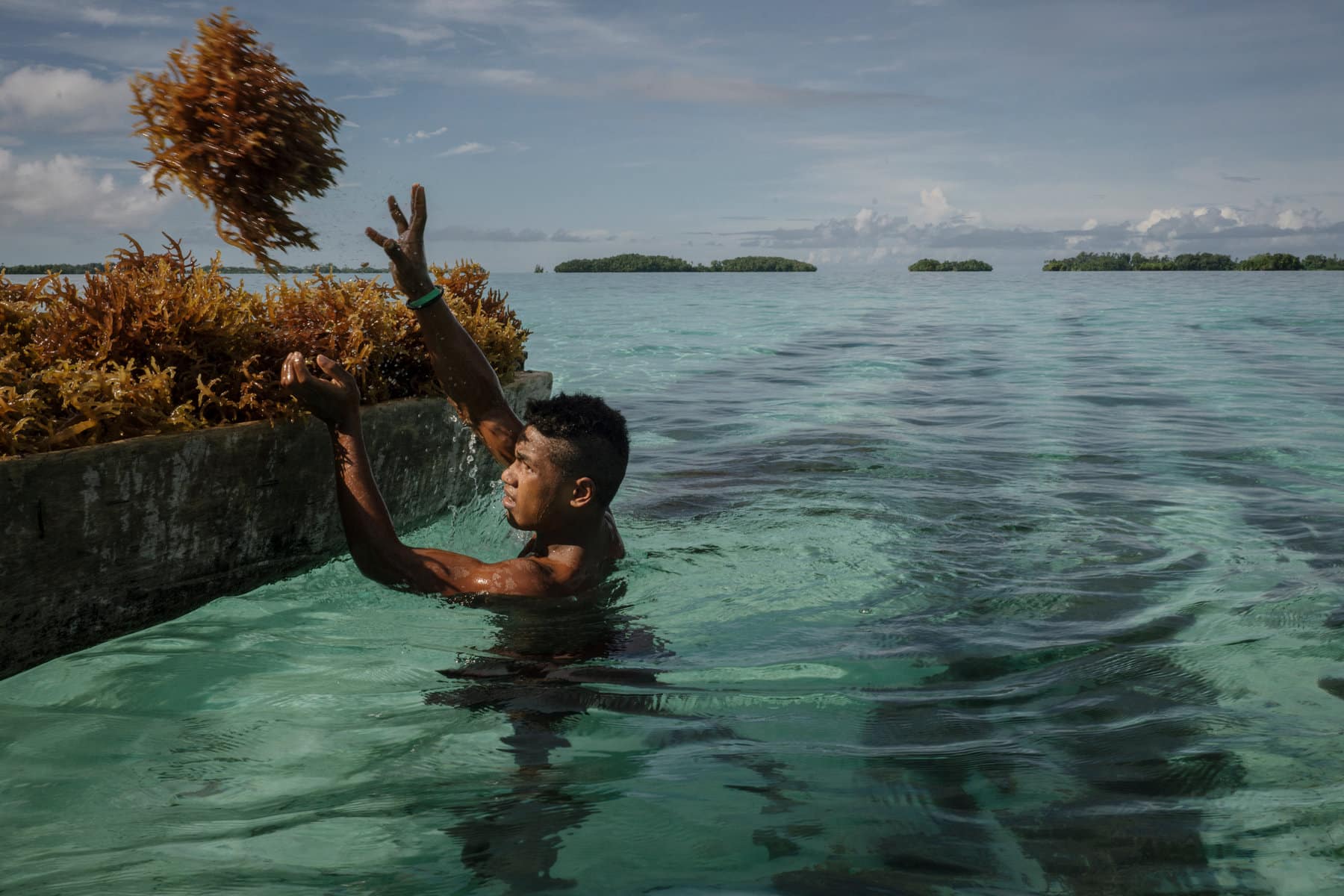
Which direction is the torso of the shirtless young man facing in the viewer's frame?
to the viewer's left

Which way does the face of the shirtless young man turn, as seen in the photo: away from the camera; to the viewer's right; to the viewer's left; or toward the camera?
to the viewer's left

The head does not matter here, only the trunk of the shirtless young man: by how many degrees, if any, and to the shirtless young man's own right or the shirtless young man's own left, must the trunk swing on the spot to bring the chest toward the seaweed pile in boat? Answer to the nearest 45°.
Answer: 0° — they already face it
